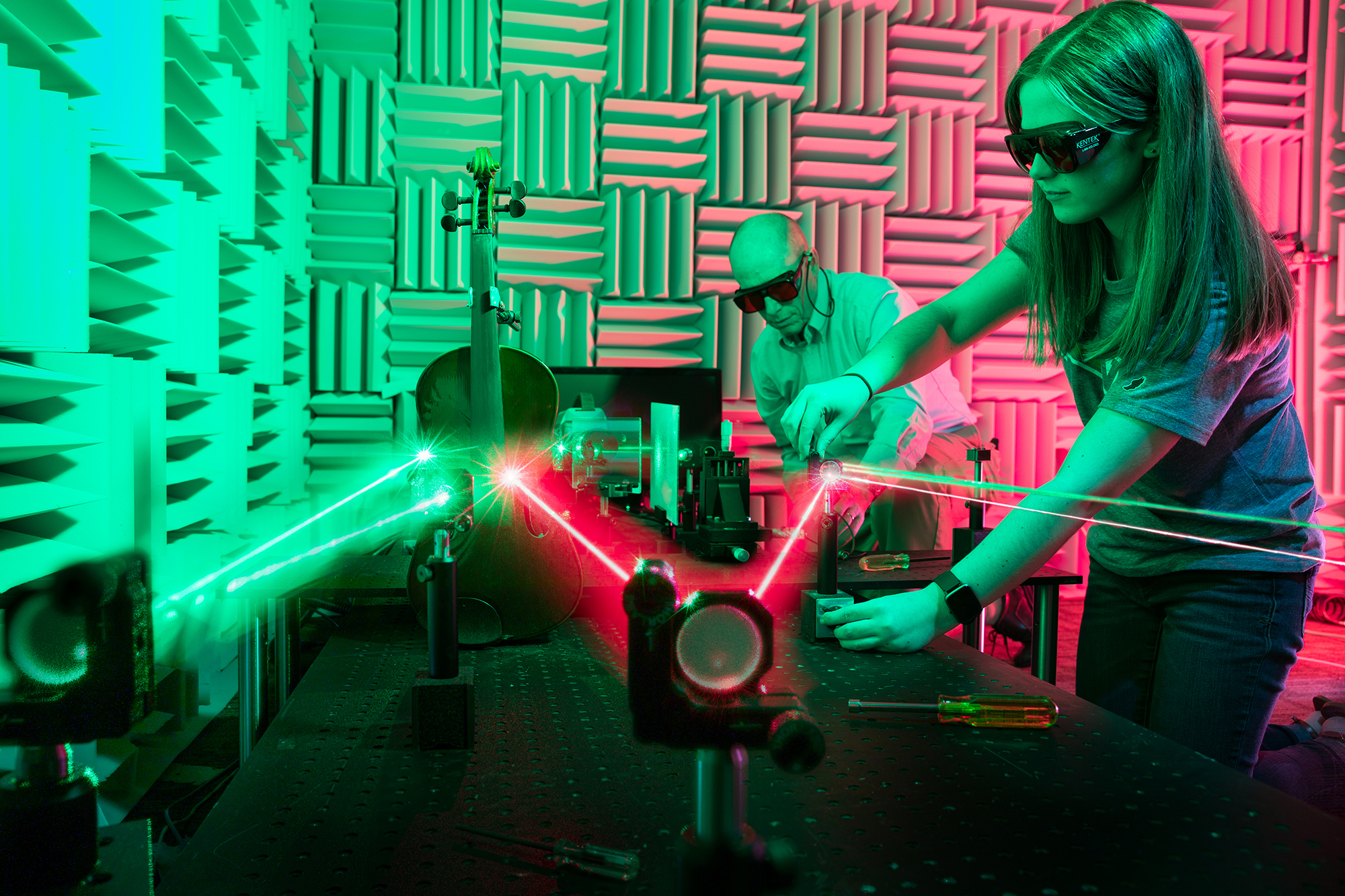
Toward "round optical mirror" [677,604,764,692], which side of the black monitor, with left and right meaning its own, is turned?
front

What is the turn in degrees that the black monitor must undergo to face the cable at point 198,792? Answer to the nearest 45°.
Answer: approximately 45° to its right

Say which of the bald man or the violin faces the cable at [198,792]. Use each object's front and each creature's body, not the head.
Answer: the bald man

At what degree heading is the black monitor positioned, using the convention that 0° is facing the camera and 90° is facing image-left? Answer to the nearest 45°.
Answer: approximately 0°

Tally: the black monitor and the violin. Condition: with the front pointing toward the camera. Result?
2

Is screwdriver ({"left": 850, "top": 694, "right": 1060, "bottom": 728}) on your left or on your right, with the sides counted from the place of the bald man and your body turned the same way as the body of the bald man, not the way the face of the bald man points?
on your left

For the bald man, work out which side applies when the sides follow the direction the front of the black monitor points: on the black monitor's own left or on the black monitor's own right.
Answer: on the black monitor's own left

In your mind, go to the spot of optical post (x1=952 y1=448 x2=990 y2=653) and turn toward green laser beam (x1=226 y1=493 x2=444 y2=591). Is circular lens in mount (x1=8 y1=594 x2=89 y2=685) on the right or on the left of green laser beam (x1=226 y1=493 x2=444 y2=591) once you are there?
left

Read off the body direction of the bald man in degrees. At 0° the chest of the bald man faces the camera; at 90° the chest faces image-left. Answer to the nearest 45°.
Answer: approximately 45°

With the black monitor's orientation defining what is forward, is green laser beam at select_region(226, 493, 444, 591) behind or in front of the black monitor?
in front

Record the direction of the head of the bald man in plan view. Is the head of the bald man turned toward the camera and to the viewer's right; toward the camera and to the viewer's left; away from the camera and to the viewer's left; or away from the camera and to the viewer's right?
toward the camera and to the viewer's left
